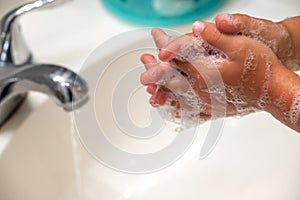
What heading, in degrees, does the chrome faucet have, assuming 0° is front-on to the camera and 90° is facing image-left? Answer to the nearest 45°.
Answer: approximately 270°
